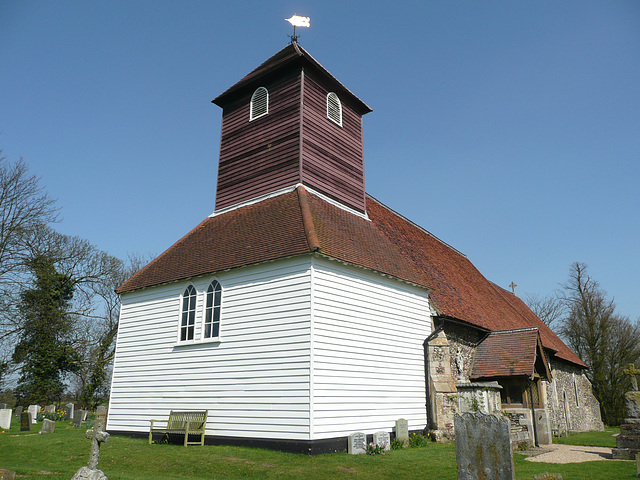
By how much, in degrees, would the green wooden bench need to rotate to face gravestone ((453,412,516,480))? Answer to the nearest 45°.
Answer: approximately 90° to its left

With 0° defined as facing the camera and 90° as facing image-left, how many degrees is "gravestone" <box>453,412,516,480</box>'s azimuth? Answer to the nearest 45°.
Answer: approximately 0°

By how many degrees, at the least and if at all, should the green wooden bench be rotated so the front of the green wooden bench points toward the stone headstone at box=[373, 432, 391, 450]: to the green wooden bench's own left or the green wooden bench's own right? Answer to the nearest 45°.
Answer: approximately 135° to the green wooden bench's own left

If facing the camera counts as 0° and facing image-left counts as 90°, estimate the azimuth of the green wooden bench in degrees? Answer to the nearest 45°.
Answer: approximately 45°

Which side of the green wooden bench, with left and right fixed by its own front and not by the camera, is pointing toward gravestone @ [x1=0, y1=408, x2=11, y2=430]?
right

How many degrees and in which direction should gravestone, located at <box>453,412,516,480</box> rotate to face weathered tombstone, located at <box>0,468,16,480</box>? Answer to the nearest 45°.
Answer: approximately 90° to its right

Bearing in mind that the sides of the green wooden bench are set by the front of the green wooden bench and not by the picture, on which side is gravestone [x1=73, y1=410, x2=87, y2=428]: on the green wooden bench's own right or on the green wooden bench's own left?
on the green wooden bench's own right

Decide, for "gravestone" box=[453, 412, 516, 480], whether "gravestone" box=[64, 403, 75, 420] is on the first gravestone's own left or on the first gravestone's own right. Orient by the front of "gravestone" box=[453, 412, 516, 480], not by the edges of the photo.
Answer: on the first gravestone's own right
